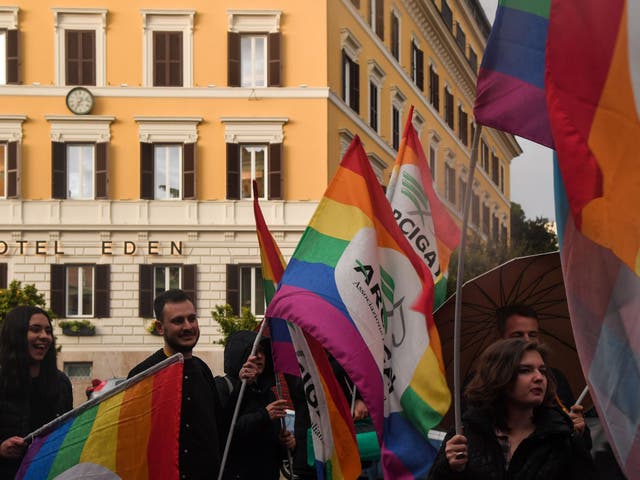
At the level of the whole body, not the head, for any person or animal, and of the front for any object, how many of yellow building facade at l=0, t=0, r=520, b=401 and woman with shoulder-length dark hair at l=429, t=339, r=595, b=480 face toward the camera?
2

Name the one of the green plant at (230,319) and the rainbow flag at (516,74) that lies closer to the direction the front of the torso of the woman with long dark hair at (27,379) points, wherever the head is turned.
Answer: the rainbow flag

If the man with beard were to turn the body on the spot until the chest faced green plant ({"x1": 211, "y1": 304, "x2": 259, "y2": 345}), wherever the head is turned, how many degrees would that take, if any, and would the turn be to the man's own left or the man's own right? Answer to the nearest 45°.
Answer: approximately 135° to the man's own left

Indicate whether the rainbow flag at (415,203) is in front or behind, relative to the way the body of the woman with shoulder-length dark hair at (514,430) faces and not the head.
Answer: behind

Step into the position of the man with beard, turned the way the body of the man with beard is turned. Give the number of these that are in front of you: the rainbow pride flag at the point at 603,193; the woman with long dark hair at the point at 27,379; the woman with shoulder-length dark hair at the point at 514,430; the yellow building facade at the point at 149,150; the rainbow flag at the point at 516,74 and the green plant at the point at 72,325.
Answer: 3

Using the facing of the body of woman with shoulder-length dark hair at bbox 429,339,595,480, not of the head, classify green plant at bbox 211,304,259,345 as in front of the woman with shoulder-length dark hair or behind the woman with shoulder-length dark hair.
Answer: behind

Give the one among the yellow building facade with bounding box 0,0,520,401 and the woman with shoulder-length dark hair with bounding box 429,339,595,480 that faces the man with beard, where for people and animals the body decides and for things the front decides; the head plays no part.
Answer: the yellow building facade

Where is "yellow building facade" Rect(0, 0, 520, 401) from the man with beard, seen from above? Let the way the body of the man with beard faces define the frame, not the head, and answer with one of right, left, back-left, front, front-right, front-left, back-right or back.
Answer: back-left

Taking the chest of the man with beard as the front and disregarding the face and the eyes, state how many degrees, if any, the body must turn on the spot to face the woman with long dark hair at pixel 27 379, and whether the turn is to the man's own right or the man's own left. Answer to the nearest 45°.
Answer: approximately 135° to the man's own right

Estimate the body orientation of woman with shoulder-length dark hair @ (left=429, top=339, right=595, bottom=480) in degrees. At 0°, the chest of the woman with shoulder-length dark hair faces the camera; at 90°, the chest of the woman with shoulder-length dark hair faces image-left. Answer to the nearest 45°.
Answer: approximately 0°

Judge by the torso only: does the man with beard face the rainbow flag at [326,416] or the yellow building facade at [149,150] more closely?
the rainbow flag
